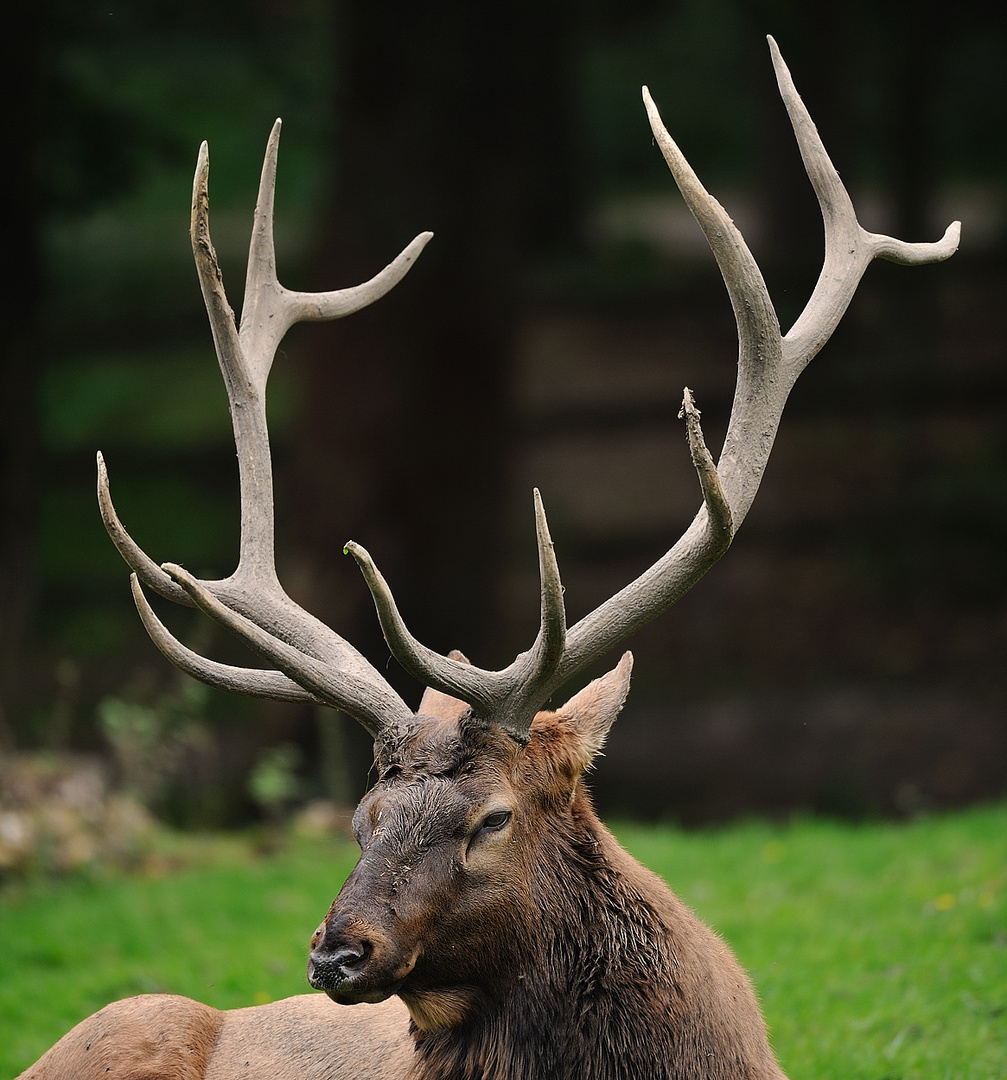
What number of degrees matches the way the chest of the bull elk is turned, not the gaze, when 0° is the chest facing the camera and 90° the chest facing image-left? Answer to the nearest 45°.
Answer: approximately 315°
